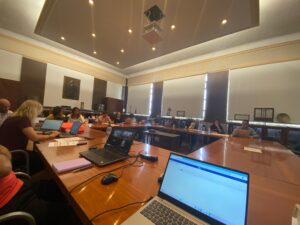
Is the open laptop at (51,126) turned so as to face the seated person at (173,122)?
no

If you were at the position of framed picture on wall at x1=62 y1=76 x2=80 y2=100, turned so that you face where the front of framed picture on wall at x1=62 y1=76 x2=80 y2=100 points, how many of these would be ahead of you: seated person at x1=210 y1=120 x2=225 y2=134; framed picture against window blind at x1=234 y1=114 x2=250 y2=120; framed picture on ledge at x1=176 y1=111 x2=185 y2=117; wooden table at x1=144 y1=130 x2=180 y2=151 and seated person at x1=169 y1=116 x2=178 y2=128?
5

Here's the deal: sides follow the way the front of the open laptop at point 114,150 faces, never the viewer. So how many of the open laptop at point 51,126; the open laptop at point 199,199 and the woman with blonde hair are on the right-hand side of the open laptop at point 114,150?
2

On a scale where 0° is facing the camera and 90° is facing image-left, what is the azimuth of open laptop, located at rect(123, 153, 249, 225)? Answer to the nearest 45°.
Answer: approximately 45°

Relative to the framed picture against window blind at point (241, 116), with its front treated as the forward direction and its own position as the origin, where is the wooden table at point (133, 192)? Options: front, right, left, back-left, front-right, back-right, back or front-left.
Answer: front

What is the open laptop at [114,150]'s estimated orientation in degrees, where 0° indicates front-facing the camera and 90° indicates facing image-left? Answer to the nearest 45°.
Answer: approximately 45°

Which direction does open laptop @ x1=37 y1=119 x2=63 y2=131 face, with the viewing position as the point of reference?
facing the viewer and to the left of the viewer

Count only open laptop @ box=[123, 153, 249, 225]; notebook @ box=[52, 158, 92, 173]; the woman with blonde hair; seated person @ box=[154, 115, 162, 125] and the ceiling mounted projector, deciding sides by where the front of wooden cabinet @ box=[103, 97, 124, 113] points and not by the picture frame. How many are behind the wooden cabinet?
0

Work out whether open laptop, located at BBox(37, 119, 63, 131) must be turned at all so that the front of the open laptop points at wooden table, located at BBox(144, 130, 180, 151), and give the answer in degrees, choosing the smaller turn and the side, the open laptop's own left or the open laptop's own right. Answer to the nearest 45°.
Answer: approximately 135° to the open laptop's own left

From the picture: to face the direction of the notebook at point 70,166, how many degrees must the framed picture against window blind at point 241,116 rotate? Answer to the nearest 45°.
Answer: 0° — it already faces it

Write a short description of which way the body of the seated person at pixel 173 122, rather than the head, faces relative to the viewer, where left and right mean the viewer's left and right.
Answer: facing the viewer

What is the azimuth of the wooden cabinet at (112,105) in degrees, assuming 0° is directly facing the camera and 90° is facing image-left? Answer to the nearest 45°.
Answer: approximately 315°

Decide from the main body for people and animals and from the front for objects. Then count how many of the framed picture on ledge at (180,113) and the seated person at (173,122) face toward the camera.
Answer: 2

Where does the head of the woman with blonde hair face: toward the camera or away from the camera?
away from the camera
